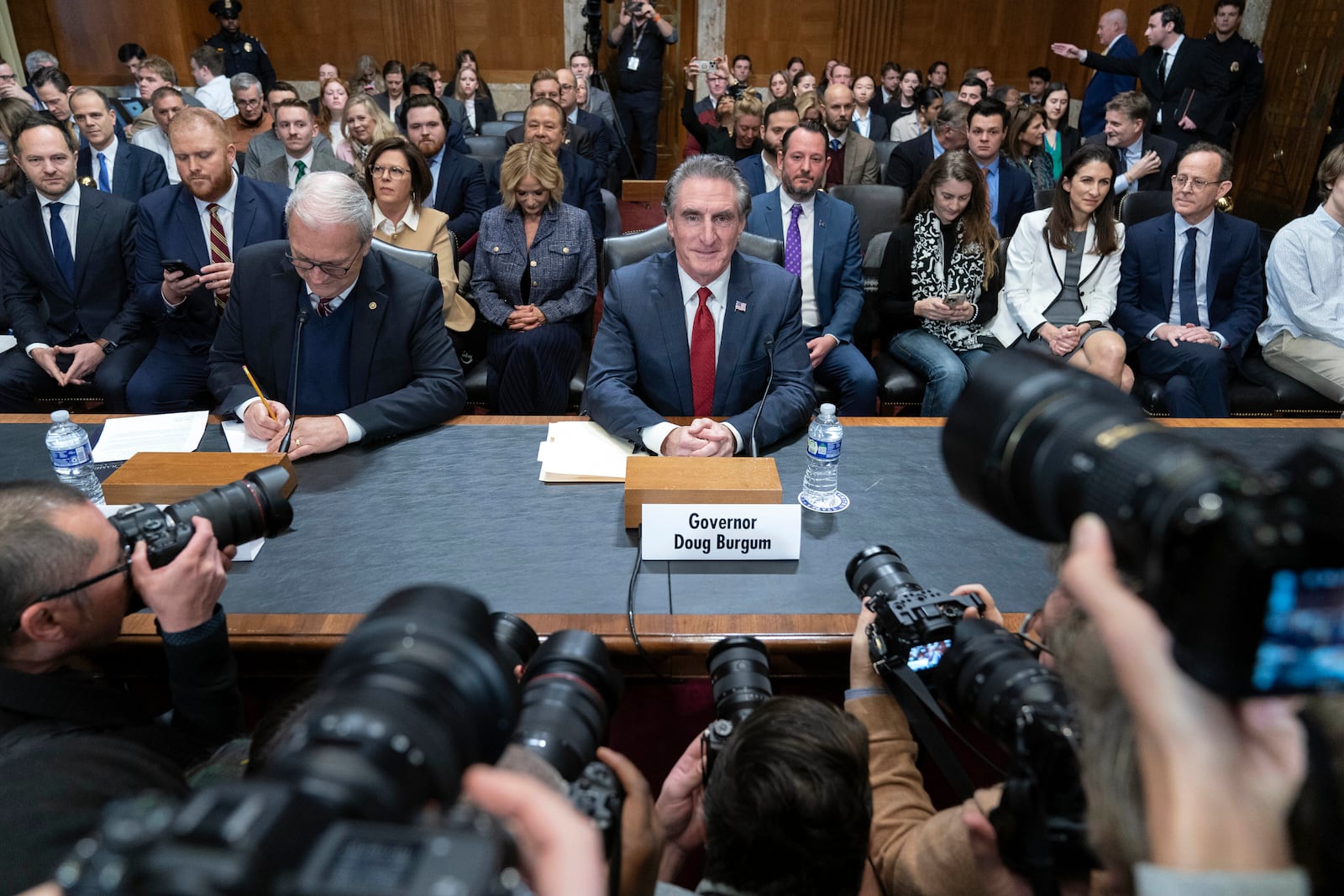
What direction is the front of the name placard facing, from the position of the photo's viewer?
facing the viewer

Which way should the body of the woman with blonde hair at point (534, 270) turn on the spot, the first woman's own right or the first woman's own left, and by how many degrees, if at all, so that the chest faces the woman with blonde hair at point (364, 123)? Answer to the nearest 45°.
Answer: approximately 135° to the first woman's own right

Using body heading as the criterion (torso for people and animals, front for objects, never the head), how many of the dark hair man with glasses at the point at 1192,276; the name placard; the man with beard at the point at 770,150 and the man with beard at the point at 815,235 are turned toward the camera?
4

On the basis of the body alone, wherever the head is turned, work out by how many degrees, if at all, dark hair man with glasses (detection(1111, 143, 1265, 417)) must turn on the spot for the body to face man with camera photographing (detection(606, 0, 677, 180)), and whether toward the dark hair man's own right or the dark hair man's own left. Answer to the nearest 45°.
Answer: approximately 135° to the dark hair man's own right

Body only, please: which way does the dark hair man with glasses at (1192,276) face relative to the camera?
toward the camera

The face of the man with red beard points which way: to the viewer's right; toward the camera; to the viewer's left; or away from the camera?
toward the camera

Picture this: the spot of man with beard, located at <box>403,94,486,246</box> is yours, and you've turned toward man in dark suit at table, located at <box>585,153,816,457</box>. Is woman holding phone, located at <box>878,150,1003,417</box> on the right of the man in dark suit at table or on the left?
left

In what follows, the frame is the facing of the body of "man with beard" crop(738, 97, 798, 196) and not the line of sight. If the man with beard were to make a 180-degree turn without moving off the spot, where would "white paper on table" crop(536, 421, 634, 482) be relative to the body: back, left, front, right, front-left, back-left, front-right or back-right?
back

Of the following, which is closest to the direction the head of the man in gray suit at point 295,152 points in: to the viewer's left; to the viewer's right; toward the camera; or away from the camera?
toward the camera

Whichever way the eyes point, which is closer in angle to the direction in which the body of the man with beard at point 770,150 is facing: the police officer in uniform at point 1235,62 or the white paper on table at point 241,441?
the white paper on table

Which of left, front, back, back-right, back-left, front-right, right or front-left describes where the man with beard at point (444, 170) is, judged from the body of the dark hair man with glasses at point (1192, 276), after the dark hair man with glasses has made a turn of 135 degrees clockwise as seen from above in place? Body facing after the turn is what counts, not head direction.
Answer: front-left

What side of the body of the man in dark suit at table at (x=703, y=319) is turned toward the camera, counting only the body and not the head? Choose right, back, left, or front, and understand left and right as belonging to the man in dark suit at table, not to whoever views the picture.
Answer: front

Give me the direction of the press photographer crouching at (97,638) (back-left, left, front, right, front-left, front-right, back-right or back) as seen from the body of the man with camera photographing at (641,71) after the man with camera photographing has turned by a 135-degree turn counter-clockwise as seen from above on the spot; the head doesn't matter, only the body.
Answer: back-right

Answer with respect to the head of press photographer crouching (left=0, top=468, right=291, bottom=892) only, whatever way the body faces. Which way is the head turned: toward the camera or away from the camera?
away from the camera

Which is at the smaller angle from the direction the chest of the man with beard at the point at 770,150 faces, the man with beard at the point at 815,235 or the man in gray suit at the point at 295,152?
the man with beard

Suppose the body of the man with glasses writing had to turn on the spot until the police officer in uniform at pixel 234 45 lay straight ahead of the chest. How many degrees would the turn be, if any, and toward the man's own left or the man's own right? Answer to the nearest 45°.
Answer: approximately 180°
